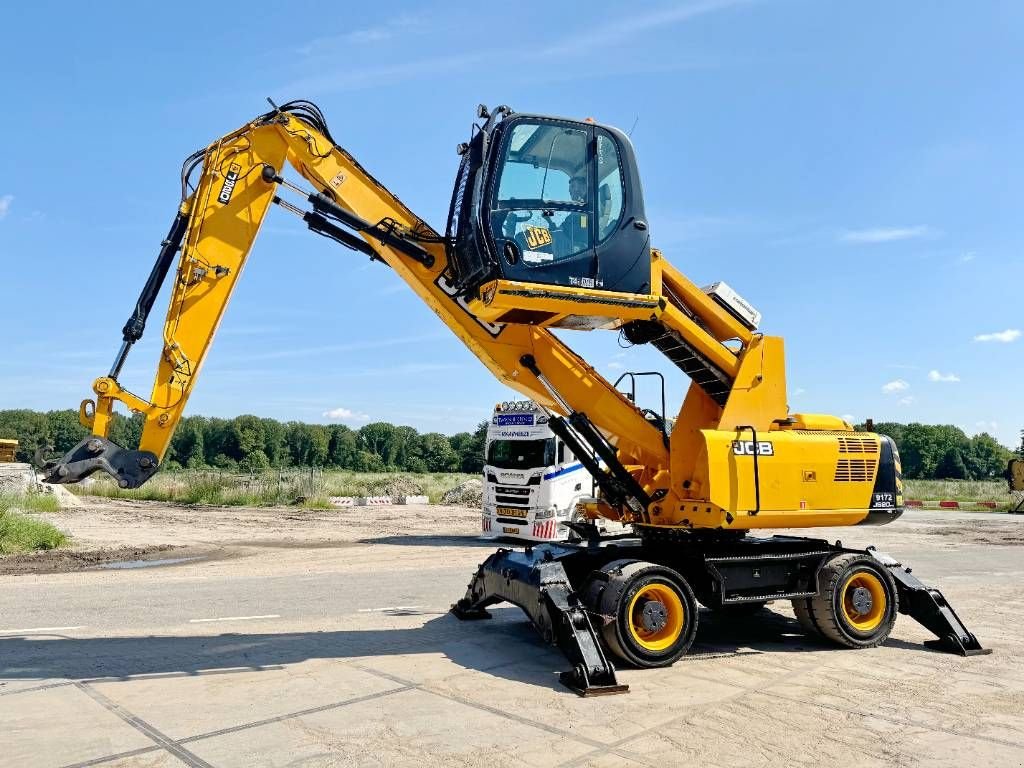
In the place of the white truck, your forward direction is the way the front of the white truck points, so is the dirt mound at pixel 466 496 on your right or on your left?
on your right

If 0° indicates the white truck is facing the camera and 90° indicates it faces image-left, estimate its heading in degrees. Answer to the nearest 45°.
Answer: approximately 45°

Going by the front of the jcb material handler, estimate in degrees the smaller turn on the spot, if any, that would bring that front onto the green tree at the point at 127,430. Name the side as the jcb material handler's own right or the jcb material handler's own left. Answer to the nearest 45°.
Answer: approximately 45° to the jcb material handler's own right

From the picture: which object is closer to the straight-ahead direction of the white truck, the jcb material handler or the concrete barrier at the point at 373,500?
the jcb material handler

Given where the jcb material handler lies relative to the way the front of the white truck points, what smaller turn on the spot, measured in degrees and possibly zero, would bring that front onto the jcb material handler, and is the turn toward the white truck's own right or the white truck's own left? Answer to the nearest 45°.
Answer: approximately 45° to the white truck's own left

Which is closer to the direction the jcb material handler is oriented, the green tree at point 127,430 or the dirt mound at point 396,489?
the green tree

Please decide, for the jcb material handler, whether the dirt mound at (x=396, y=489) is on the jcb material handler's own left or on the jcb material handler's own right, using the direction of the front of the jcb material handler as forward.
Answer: on the jcb material handler's own right

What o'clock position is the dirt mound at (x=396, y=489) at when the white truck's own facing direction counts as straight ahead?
The dirt mound is roughly at 4 o'clock from the white truck.
